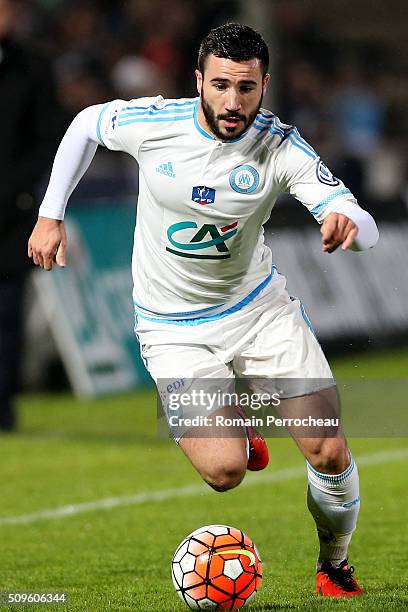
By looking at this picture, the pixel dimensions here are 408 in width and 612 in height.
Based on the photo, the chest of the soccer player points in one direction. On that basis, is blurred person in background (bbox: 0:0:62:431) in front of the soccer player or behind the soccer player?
behind

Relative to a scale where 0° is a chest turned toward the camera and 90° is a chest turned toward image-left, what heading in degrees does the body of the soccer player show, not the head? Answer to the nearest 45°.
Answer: approximately 0°
